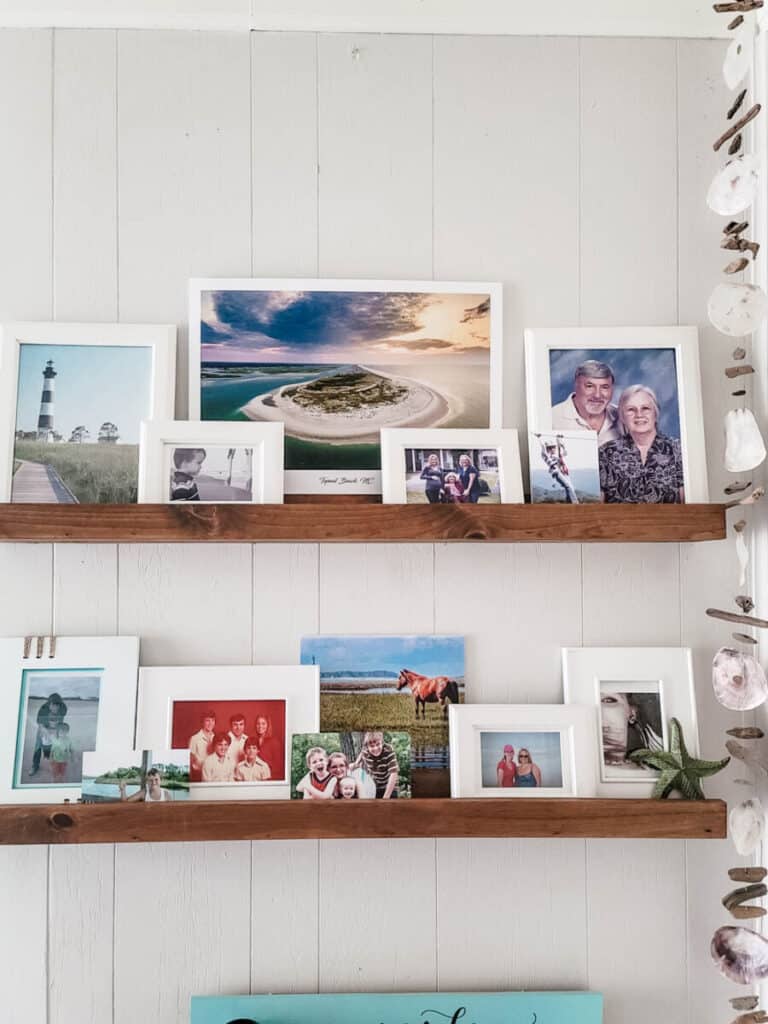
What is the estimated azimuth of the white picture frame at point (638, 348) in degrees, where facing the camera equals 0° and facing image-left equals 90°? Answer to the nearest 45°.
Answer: approximately 0°

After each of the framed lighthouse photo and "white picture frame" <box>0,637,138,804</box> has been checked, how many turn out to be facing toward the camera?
2

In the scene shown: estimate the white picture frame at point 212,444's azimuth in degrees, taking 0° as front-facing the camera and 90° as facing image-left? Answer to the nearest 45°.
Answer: approximately 0°
